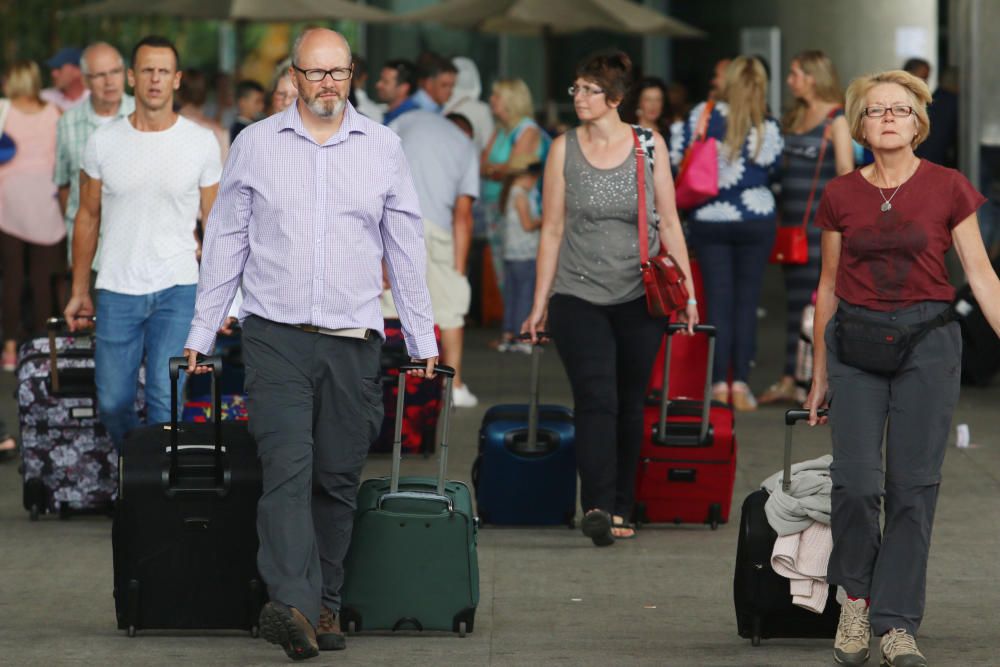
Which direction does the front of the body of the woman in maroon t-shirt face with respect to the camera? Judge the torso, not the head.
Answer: toward the camera

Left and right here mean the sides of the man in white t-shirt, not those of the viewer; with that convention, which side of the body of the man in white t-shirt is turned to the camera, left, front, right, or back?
front

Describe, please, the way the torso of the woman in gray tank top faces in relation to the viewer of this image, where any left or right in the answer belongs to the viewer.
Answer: facing the viewer

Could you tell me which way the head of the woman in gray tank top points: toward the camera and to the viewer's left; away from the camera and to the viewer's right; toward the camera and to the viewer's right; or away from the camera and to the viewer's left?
toward the camera and to the viewer's left

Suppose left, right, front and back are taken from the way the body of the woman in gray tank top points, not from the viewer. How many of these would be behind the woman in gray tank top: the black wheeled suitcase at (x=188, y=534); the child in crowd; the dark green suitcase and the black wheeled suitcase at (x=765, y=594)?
1

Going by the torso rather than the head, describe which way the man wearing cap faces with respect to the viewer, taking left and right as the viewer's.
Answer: facing the viewer and to the left of the viewer

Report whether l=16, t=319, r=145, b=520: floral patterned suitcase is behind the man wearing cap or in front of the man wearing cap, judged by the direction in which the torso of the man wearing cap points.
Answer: in front

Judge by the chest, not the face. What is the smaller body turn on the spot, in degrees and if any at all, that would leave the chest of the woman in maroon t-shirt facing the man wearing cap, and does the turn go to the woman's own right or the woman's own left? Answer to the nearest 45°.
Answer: approximately 135° to the woman's own right
